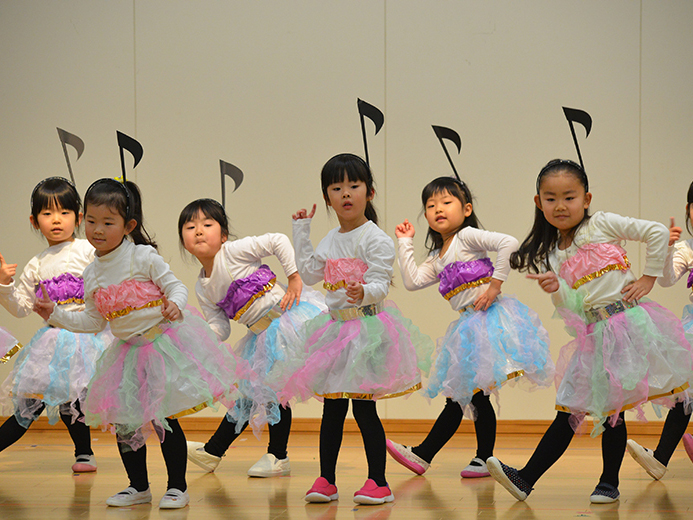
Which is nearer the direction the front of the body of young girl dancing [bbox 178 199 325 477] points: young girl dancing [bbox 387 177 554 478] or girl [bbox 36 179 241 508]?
the girl

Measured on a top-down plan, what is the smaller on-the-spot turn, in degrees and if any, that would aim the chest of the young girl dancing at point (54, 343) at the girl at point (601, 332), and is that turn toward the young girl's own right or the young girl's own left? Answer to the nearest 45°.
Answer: approximately 45° to the young girl's own left

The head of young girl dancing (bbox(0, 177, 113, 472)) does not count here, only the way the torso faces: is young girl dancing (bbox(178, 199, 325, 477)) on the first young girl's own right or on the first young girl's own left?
on the first young girl's own left

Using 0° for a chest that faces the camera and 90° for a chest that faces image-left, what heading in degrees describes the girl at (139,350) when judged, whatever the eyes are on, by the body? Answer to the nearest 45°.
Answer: approximately 45°

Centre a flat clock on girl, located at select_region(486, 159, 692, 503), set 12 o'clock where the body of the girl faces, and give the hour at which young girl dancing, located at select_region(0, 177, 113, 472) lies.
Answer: The young girl dancing is roughly at 3 o'clock from the girl.

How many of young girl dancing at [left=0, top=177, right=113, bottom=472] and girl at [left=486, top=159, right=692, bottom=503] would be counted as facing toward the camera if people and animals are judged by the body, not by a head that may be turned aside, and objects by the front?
2

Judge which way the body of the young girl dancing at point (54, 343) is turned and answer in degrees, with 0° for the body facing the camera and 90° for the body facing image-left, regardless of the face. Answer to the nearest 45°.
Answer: approximately 0°

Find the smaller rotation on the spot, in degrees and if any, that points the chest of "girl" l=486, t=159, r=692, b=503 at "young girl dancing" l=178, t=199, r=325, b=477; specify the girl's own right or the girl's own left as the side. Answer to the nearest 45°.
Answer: approximately 90° to the girl's own right

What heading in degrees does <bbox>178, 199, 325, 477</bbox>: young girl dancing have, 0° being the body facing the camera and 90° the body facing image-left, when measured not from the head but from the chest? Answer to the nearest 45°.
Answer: approximately 45°

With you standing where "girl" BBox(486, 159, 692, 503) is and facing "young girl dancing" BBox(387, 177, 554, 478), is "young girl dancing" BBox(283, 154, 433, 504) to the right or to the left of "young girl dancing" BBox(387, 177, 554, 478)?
left

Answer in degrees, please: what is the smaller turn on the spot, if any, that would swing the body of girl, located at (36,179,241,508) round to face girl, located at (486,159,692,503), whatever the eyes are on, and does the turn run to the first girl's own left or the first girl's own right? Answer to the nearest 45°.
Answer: approximately 135° to the first girl's own left
